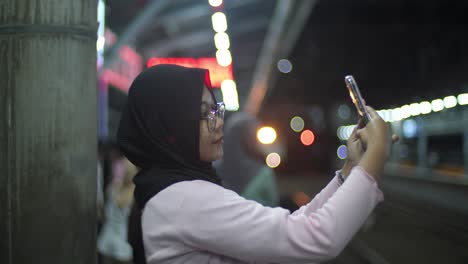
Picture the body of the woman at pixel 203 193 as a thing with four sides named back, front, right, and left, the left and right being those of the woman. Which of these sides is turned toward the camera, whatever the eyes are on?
right

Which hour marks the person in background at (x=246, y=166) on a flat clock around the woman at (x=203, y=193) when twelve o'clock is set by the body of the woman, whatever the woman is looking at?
The person in background is roughly at 9 o'clock from the woman.

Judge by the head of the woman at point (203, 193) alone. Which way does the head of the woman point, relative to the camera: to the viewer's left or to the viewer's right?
to the viewer's right

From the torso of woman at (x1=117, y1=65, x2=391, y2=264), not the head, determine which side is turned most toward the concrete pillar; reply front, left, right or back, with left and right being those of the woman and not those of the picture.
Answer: back
